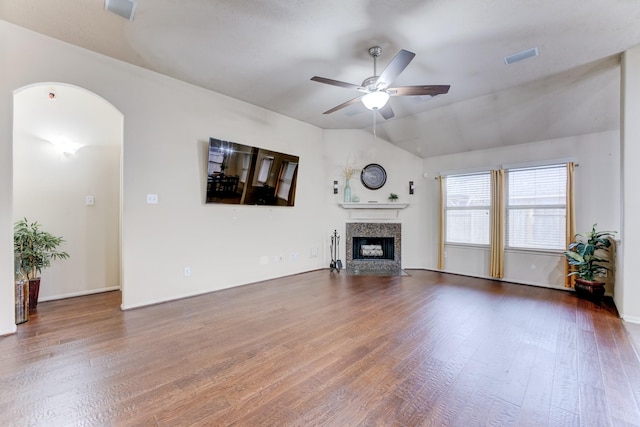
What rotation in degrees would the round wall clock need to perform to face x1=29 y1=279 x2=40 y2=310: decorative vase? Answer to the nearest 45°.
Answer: approximately 45° to its right

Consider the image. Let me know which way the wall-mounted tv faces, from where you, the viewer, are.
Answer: facing the viewer and to the right of the viewer

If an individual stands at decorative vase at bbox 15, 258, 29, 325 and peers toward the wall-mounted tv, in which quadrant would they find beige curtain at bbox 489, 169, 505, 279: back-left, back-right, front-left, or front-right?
front-right

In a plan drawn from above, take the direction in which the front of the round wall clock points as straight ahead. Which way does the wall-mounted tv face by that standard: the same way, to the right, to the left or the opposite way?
to the left

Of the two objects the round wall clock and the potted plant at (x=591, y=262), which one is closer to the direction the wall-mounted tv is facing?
the potted plant

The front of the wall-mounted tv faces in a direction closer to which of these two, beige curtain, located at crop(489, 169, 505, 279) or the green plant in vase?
the beige curtain

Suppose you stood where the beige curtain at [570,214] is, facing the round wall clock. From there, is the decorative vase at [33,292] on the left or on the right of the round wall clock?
left

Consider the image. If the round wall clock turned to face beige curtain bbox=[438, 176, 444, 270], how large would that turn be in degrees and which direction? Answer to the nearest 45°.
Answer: approximately 90° to its left

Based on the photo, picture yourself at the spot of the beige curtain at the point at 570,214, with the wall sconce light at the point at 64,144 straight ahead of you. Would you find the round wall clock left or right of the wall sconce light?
right

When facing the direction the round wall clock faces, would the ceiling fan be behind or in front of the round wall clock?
in front

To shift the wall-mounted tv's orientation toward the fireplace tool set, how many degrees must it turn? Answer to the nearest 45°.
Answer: approximately 90° to its left

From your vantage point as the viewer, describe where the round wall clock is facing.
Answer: facing the viewer

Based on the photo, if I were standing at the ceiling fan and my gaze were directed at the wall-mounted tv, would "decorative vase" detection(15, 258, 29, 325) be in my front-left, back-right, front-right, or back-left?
front-left

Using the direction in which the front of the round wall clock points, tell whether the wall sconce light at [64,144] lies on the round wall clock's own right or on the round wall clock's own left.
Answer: on the round wall clock's own right

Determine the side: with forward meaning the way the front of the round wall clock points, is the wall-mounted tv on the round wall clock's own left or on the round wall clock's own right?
on the round wall clock's own right

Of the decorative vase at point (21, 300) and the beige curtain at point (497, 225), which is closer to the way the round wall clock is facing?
the decorative vase

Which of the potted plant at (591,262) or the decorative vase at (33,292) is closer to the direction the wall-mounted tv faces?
the potted plant

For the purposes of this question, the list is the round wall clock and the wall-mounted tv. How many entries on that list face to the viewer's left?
0

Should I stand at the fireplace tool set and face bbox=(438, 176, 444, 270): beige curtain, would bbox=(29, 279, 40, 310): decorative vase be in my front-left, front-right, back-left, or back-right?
back-right
